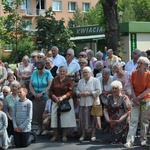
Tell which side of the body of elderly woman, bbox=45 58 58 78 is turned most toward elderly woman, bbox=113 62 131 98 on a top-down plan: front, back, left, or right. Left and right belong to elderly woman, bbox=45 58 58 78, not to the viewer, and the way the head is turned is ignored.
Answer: left

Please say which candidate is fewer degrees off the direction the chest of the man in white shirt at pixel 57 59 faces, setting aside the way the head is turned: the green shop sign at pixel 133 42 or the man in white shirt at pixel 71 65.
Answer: the man in white shirt

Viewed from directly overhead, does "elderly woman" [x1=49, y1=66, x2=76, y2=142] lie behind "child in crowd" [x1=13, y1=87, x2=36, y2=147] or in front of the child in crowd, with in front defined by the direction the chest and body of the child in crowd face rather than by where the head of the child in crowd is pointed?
behind

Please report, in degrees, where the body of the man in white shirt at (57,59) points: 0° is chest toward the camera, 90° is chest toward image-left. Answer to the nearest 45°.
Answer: approximately 45°

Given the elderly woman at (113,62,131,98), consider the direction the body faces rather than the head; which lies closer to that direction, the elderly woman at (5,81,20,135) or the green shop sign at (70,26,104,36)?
the elderly woman

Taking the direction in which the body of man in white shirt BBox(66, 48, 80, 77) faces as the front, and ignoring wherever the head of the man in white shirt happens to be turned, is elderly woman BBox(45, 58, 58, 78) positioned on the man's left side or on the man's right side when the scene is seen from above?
on the man's right side

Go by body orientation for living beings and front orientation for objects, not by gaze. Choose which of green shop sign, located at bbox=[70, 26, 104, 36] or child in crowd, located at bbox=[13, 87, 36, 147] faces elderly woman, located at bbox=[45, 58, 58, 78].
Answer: the green shop sign

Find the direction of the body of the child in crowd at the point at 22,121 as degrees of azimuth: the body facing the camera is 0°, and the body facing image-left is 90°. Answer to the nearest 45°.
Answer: approximately 45°

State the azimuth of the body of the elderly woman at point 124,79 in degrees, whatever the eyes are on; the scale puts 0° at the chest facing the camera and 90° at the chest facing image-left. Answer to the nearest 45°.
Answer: approximately 45°
